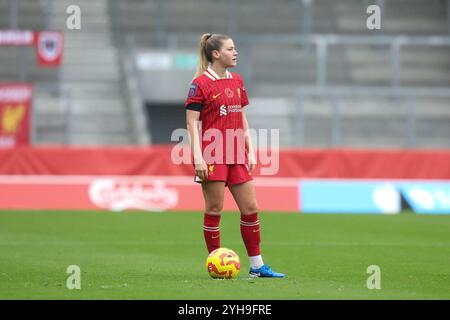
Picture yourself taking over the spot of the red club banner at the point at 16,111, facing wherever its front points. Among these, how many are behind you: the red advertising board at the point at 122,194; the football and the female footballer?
0

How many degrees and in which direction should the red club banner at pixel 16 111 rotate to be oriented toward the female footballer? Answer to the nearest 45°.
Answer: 0° — it already faces them

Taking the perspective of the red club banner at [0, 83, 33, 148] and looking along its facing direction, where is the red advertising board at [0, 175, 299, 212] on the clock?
the red advertising board at [0, 175, 299, 212] is roughly at 11 o'clock from the red club banner at [0, 83, 33, 148].

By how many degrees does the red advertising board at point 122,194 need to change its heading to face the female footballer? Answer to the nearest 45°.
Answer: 0° — it already faces them

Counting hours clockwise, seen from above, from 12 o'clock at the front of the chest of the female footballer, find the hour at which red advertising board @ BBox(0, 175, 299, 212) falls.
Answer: The red advertising board is roughly at 7 o'clock from the female footballer.

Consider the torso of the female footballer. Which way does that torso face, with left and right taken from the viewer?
facing the viewer and to the right of the viewer

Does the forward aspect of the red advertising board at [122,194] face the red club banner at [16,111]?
no

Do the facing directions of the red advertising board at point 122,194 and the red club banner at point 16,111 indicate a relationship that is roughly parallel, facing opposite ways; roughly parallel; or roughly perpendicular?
roughly parallel

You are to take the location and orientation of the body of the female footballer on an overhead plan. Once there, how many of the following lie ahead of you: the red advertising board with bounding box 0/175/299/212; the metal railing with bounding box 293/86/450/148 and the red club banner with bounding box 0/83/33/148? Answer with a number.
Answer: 0

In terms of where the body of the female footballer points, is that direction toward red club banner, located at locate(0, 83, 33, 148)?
no

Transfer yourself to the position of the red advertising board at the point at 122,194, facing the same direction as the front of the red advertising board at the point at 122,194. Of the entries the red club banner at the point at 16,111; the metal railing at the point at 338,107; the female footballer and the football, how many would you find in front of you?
2

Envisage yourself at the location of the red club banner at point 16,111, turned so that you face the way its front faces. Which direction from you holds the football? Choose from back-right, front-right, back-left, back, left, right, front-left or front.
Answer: front

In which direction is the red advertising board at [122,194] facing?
toward the camera

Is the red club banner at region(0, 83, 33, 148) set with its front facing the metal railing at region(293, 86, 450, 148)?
no

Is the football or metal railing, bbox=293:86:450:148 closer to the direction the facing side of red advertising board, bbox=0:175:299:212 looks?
the football

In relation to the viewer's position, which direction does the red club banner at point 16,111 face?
facing the viewer

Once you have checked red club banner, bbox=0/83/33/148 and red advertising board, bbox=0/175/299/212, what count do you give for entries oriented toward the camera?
2
